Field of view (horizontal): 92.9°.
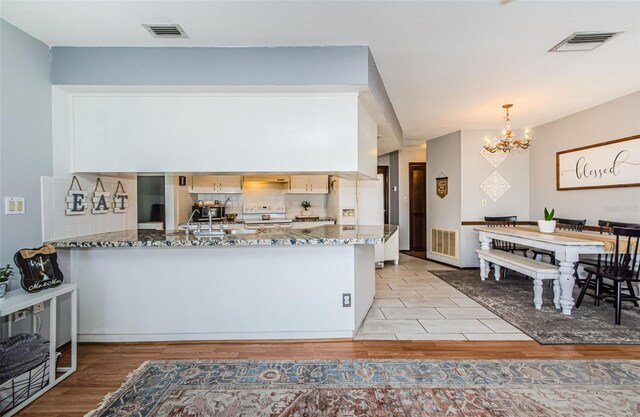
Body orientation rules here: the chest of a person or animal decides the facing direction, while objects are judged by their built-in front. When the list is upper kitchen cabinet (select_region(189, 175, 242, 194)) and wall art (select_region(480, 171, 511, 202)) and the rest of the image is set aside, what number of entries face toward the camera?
2

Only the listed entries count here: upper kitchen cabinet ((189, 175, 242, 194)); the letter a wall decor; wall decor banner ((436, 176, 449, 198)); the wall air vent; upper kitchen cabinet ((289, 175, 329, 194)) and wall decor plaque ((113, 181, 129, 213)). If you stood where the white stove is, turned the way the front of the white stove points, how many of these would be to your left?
3

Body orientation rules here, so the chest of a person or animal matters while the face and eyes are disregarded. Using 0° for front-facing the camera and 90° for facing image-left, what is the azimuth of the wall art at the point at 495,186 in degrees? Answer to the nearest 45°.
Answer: approximately 0°

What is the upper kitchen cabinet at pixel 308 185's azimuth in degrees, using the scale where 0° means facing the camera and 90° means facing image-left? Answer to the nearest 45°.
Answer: approximately 0°

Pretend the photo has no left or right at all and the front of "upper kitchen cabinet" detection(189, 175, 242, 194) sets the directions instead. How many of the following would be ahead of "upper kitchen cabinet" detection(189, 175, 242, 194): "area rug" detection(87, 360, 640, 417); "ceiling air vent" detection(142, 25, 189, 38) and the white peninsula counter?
3

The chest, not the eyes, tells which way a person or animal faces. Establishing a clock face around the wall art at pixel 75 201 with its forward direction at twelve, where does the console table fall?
The console table is roughly at 2 o'clock from the wall art.

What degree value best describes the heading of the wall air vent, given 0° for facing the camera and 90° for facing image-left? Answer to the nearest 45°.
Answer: approximately 45°
